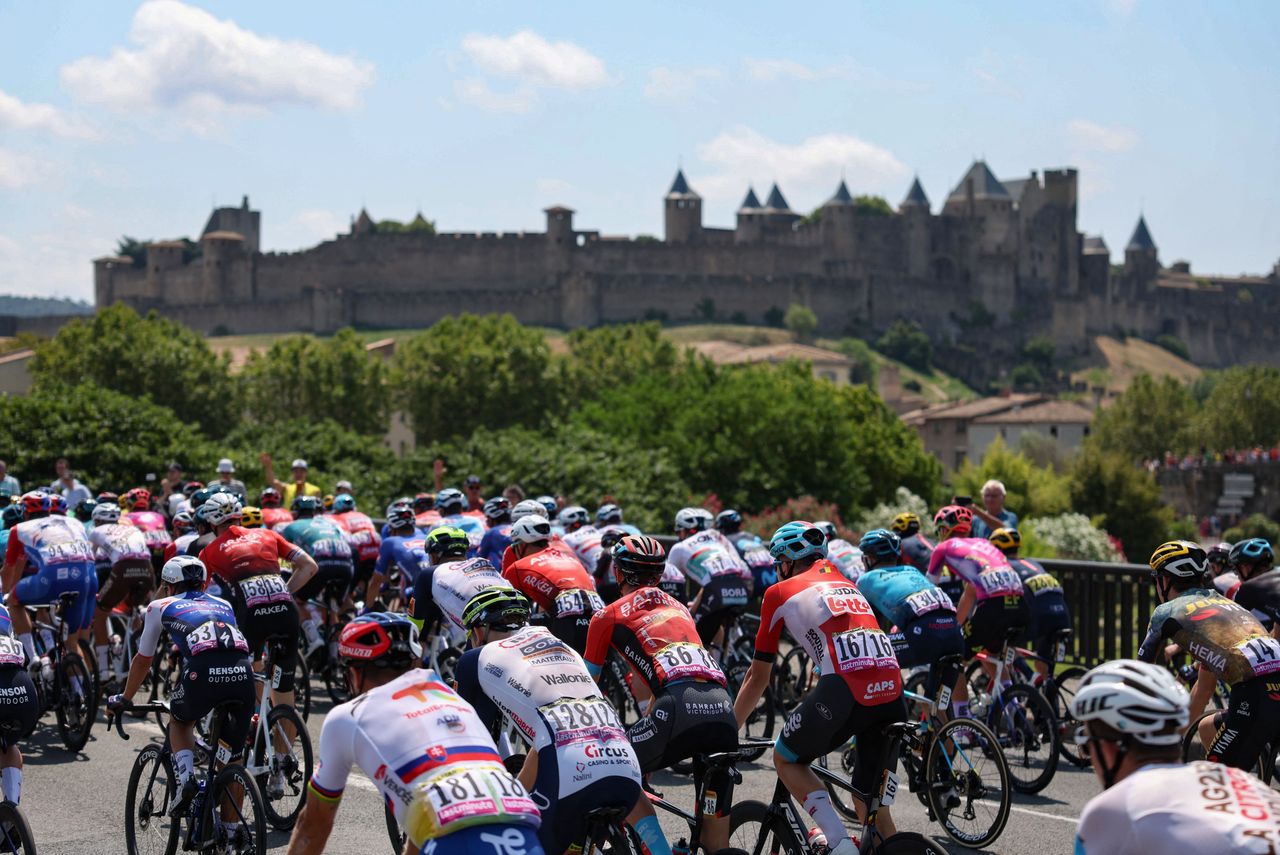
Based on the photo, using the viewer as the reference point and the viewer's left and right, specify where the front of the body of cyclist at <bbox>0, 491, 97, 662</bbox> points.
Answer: facing away from the viewer and to the left of the viewer

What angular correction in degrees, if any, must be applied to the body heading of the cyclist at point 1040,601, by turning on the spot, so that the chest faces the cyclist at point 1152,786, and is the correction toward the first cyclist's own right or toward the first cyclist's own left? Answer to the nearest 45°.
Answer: approximately 135° to the first cyclist's own left

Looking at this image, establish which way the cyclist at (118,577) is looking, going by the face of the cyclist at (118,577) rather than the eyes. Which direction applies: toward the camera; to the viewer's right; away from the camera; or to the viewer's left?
away from the camera

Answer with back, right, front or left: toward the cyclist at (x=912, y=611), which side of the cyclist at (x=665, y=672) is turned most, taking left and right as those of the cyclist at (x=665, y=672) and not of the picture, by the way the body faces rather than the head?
right

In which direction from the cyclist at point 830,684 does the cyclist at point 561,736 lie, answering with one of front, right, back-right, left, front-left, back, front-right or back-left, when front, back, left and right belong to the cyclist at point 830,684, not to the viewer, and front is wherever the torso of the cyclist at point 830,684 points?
left

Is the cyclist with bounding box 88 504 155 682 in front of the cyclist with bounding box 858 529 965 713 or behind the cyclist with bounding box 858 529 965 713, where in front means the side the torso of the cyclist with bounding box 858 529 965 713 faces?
in front

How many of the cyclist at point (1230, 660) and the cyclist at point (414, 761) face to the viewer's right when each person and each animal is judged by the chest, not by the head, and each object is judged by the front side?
0

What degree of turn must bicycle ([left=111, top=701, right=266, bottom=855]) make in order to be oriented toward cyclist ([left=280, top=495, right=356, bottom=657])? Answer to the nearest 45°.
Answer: approximately 45° to its right

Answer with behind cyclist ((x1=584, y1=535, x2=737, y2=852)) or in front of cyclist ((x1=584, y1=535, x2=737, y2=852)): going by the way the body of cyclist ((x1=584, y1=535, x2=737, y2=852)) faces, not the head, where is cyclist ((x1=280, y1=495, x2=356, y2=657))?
in front

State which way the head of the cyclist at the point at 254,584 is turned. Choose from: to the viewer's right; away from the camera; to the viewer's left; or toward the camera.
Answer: away from the camera

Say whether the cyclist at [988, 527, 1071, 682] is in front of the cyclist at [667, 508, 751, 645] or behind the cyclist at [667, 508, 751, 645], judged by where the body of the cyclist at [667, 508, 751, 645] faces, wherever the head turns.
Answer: behind

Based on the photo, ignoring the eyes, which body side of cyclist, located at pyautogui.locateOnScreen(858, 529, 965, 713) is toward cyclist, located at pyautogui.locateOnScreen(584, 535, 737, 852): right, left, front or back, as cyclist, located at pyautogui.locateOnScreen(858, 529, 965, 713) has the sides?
left
